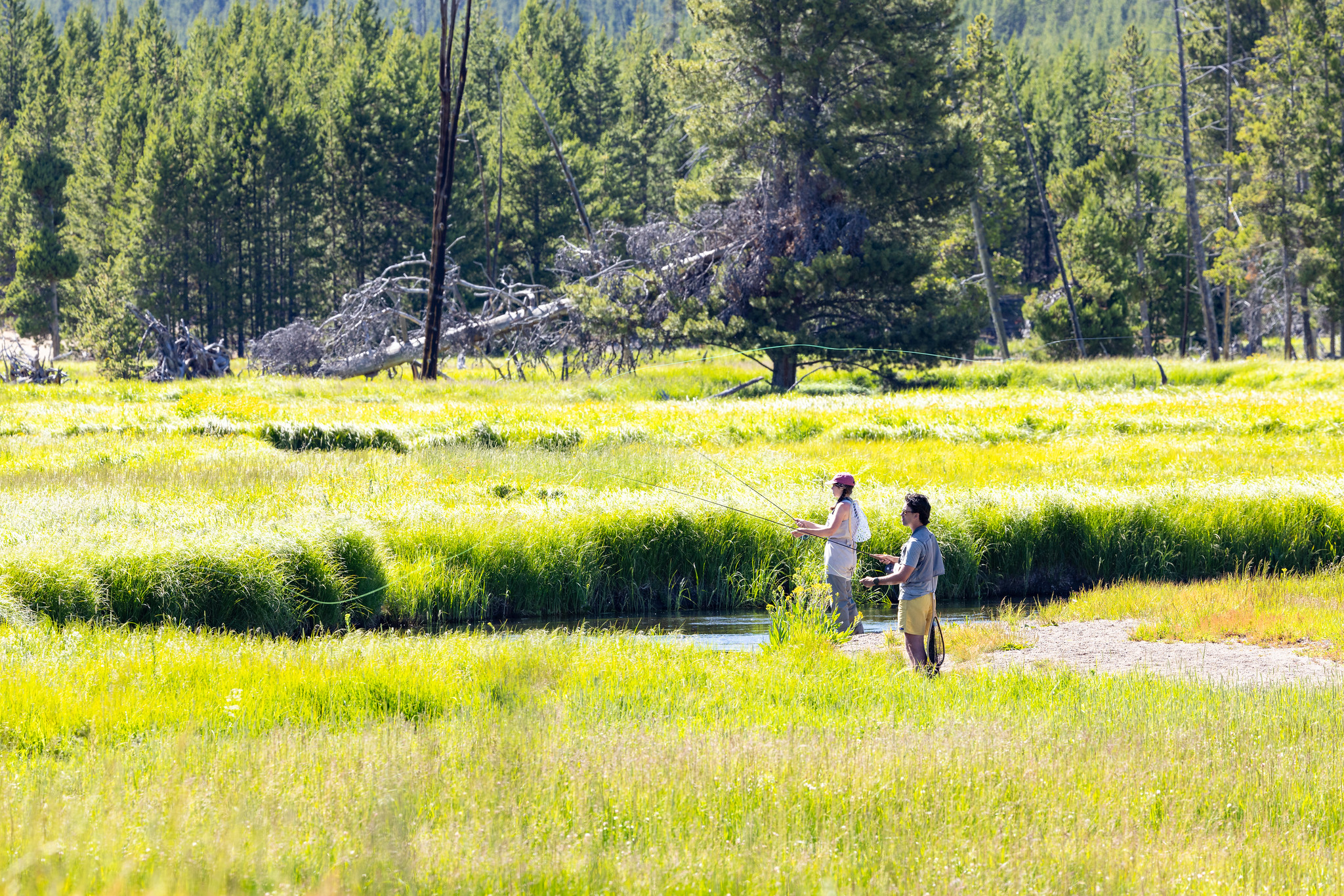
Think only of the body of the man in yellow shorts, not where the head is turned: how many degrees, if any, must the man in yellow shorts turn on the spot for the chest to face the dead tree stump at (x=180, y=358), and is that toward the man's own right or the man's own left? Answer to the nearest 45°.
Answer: approximately 45° to the man's own right

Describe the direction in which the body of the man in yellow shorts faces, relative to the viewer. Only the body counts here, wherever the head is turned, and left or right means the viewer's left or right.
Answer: facing to the left of the viewer

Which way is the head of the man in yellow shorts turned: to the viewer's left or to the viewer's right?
to the viewer's left

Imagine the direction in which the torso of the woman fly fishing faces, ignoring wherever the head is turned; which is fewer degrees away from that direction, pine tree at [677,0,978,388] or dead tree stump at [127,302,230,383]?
the dead tree stump

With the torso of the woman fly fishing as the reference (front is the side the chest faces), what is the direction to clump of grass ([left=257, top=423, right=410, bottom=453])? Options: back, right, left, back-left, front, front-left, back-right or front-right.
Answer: front-right

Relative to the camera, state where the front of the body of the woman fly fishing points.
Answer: to the viewer's left

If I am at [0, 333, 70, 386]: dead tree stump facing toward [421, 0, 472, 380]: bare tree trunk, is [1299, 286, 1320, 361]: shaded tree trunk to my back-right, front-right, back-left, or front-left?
front-left

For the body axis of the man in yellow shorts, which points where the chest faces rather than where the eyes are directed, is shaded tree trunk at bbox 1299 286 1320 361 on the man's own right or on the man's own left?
on the man's own right

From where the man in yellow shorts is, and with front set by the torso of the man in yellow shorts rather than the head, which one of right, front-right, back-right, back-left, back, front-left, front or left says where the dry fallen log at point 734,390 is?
right

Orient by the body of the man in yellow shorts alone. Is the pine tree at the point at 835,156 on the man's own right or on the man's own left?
on the man's own right

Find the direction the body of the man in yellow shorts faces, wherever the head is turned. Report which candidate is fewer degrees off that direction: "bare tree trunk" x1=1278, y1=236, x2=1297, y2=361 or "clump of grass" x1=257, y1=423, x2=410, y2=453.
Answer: the clump of grass

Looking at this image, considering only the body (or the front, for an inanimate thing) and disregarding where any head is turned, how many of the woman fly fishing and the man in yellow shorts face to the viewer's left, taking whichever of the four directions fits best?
2
